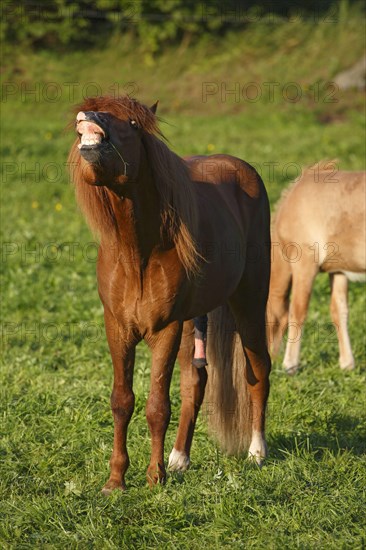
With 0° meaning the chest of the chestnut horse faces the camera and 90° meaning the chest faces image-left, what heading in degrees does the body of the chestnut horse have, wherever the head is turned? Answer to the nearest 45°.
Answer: approximately 45°

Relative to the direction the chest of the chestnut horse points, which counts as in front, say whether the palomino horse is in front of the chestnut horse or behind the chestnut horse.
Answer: behind

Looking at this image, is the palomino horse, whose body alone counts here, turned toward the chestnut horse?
no

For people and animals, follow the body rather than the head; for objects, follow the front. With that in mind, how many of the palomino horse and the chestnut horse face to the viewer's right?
1

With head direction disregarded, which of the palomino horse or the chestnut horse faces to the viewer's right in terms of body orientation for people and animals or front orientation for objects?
the palomino horse

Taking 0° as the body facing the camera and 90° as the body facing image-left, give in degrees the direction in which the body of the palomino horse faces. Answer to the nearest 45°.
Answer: approximately 270°
